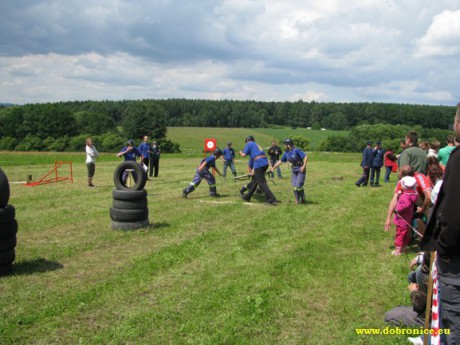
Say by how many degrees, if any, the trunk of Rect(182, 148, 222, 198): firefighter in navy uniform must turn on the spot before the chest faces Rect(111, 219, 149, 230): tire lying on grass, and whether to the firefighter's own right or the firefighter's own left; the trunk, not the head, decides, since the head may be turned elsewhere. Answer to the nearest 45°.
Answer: approximately 90° to the firefighter's own right

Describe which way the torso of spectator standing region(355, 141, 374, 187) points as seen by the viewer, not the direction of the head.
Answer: to the viewer's left

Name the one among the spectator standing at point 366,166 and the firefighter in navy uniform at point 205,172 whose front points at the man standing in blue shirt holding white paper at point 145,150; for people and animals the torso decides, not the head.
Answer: the spectator standing at point 366,166

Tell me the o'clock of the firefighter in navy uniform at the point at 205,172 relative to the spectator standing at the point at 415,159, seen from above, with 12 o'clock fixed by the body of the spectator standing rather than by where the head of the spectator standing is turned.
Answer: The firefighter in navy uniform is roughly at 11 o'clock from the spectator standing.

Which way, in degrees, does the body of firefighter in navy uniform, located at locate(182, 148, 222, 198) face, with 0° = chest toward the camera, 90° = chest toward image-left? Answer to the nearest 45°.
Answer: approximately 270°

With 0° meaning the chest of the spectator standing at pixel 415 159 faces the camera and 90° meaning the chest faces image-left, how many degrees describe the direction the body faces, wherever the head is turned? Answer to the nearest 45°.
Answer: approximately 135°

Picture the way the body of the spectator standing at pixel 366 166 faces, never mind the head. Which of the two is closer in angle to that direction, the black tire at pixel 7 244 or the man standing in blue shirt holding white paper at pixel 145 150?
the man standing in blue shirt holding white paper

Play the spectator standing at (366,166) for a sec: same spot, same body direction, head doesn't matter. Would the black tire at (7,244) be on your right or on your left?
on your left

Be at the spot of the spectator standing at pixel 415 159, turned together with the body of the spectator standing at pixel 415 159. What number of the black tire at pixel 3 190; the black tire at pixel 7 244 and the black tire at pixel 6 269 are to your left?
3
